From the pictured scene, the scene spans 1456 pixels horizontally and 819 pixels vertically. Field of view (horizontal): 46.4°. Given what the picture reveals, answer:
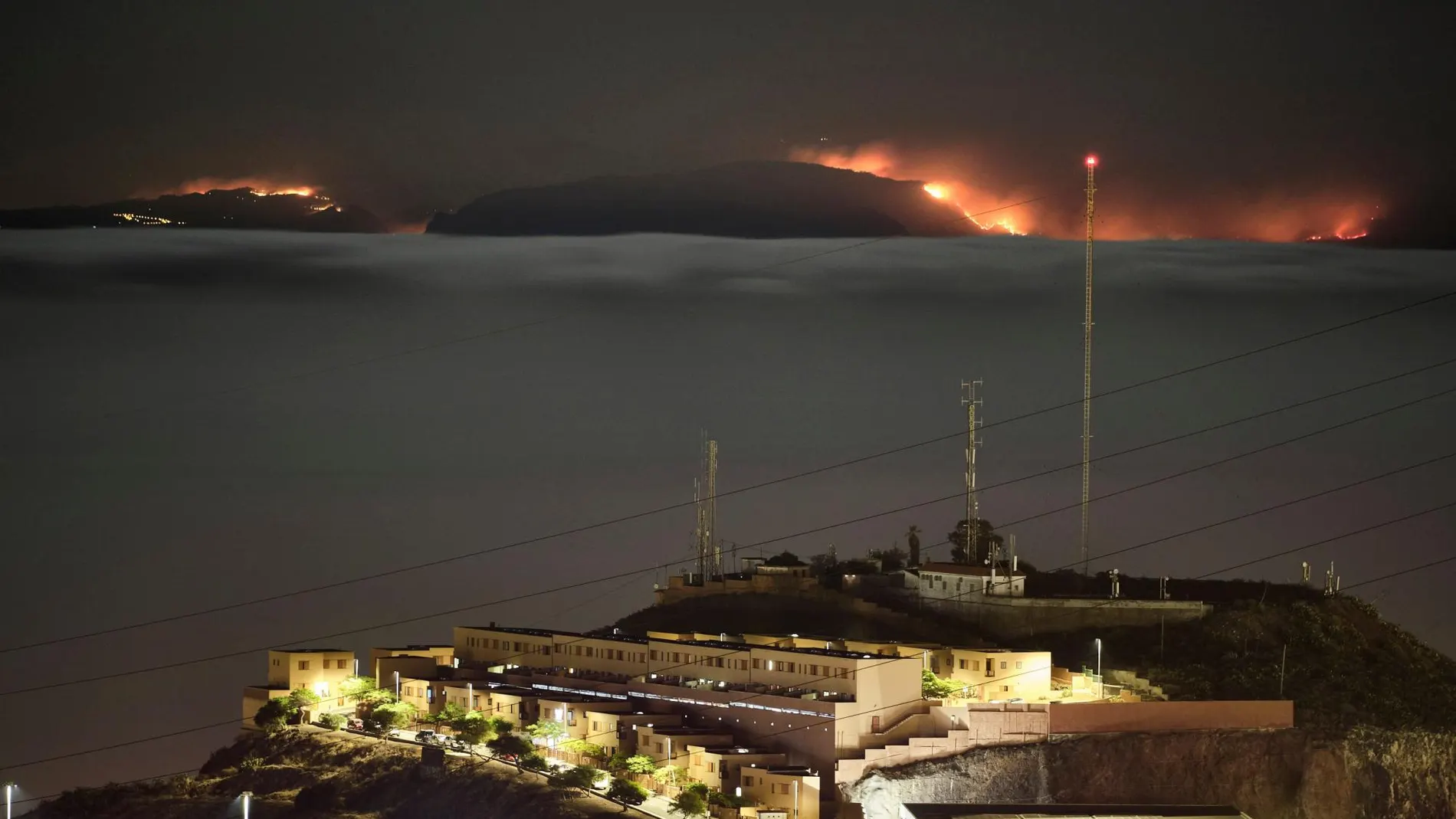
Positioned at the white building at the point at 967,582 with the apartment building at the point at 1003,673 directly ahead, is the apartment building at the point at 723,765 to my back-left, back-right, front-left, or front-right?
front-right

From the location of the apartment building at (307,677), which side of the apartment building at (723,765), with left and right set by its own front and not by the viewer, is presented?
right

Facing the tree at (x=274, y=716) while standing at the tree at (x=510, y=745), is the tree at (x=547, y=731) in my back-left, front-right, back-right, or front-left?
back-right

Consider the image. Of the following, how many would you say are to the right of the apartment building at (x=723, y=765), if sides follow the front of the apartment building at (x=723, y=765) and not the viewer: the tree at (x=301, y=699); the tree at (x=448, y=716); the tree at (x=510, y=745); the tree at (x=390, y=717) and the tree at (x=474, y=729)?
5

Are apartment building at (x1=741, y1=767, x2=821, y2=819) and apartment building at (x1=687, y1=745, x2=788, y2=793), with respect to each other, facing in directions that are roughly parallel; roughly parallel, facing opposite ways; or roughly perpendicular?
roughly parallel

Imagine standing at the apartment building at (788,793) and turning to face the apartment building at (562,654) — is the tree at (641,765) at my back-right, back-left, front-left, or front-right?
front-left

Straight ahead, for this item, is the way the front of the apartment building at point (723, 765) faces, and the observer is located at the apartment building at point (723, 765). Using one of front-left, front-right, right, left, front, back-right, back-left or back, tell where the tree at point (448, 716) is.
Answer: right

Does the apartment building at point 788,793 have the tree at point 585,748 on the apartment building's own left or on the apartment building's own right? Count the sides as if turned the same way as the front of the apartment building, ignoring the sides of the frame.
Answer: on the apartment building's own right

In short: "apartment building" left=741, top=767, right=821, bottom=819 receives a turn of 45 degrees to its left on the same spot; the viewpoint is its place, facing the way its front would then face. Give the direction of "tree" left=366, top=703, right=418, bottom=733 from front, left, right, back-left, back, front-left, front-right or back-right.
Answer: back-right

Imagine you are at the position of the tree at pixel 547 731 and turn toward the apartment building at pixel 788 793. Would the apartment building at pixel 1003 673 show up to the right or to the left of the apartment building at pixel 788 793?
left

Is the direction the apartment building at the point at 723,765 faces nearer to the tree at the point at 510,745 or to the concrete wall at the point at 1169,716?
the tree

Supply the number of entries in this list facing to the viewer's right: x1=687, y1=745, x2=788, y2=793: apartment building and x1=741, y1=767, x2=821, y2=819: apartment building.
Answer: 0

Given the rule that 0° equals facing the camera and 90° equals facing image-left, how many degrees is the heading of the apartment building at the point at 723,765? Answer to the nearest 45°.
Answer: approximately 45°

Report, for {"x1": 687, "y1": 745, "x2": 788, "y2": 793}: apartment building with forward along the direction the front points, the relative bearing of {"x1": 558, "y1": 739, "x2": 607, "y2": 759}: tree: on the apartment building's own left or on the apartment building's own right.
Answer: on the apartment building's own right
